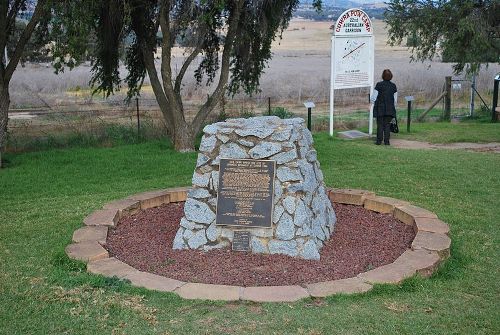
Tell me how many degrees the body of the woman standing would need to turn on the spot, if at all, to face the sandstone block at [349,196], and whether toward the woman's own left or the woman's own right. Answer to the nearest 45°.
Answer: approximately 180°

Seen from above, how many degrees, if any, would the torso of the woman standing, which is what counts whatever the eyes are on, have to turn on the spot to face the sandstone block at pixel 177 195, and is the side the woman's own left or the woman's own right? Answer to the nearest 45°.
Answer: approximately 180°

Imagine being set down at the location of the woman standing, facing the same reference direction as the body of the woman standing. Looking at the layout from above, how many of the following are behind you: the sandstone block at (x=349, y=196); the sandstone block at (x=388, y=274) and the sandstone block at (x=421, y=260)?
3

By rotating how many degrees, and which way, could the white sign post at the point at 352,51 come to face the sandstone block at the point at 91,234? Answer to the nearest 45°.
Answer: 0° — it already faces it

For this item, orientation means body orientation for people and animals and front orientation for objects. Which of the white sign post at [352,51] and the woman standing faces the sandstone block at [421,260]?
the white sign post

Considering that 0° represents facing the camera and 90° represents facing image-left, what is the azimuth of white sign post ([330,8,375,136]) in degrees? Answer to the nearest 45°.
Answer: approximately 0°

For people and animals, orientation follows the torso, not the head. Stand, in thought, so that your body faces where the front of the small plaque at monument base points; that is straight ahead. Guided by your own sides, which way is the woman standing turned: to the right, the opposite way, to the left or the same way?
the opposite way

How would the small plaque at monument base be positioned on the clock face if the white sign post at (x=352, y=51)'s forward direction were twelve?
The small plaque at monument base is roughly at 12 o'clock from the white sign post.

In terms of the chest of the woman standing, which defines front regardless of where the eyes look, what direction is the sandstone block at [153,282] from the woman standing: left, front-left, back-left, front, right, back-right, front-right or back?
back

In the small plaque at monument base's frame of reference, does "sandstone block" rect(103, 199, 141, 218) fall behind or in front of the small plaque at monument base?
behind

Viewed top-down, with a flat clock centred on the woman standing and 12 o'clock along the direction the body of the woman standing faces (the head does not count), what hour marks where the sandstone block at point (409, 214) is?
The sandstone block is roughly at 6 o'clock from the woman standing.

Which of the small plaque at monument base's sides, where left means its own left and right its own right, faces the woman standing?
back

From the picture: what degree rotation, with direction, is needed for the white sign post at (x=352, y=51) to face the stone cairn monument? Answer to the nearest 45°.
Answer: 0° — it already faces it

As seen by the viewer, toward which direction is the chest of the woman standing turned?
away from the camera
